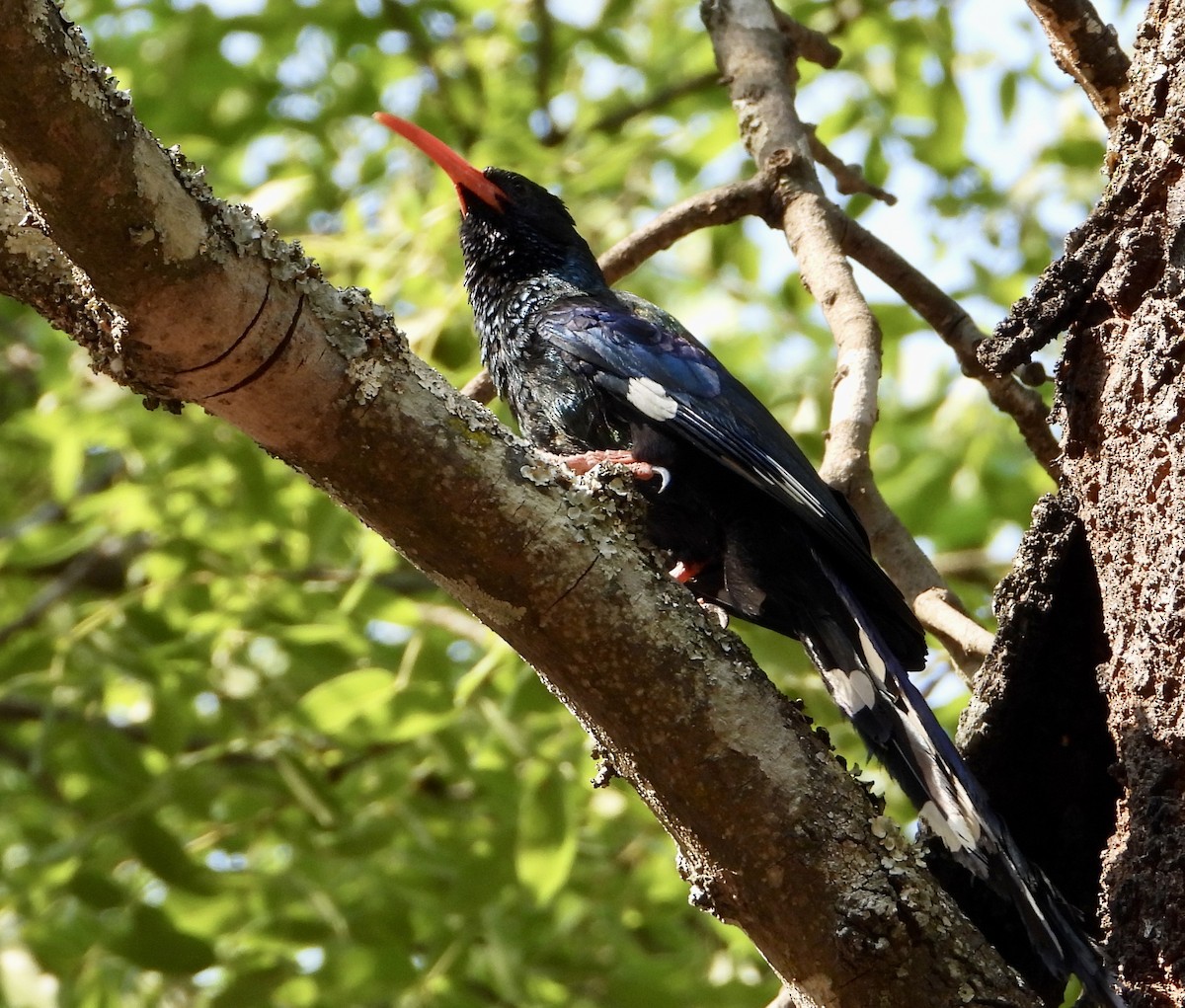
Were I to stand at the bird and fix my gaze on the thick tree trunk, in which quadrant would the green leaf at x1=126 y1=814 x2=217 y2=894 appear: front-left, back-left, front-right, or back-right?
back-left

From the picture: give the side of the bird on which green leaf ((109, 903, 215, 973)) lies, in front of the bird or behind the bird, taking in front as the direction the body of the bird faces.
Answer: in front

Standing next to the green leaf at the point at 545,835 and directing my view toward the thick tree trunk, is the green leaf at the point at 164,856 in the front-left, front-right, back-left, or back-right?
back-right

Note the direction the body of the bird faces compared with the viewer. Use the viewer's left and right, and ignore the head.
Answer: facing to the left of the viewer
